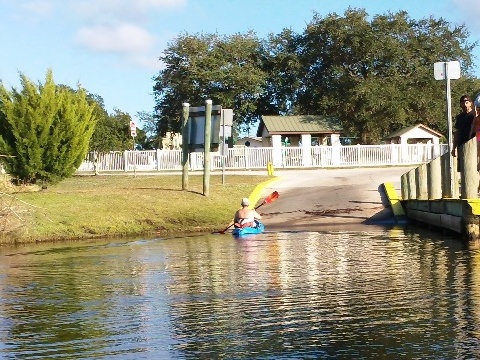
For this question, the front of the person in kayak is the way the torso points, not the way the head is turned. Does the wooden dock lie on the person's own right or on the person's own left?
on the person's own right

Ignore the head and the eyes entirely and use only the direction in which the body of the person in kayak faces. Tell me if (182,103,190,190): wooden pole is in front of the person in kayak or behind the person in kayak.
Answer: in front

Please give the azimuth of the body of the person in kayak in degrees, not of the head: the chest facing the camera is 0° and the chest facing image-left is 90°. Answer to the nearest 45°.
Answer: approximately 180°
